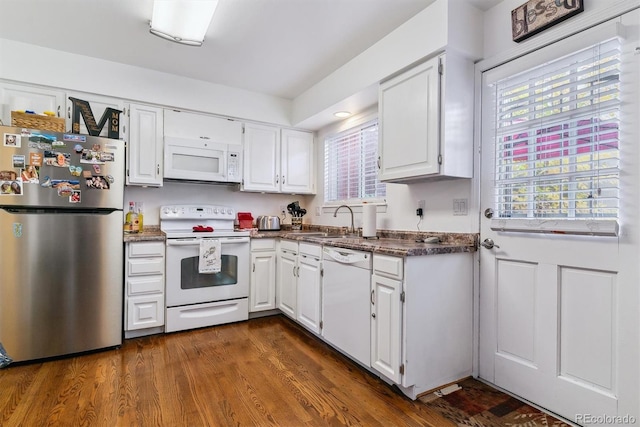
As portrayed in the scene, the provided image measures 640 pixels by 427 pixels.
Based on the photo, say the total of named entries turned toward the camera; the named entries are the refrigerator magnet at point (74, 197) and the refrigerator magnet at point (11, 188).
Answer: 2

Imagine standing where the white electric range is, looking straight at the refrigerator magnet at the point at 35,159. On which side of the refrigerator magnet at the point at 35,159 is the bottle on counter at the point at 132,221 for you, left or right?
right

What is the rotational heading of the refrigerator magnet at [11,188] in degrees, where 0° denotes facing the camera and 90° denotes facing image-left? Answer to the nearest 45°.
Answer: approximately 0°

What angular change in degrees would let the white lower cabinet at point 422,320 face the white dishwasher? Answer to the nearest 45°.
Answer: approximately 45° to its right

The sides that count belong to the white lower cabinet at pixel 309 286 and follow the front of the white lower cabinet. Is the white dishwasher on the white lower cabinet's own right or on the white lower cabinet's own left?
on the white lower cabinet's own left

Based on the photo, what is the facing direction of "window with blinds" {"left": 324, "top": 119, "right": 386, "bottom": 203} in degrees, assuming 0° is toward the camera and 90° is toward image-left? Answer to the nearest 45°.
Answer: approximately 45°
